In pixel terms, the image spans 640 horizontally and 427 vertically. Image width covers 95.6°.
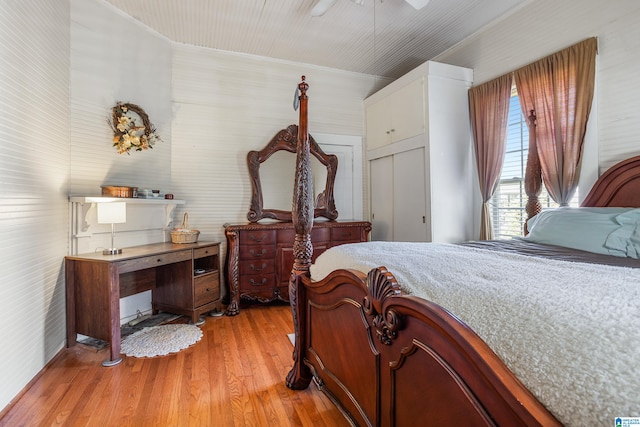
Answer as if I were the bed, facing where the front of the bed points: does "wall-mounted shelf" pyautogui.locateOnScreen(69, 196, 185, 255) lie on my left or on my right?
on my right

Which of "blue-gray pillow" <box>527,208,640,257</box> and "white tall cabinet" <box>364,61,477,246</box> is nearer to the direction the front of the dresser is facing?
the blue-gray pillow

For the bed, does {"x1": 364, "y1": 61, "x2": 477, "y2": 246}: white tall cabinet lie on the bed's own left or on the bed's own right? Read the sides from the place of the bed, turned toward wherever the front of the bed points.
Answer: on the bed's own right
